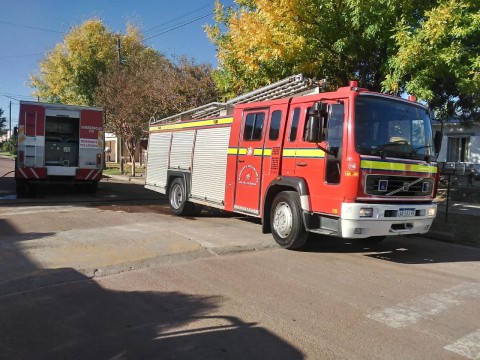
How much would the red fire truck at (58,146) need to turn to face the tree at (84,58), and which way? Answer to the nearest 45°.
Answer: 0° — it already faces it

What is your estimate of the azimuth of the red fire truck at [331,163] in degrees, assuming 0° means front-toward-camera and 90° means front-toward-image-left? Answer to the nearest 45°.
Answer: approximately 315°

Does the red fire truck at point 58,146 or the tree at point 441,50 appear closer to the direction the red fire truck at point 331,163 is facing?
the tree

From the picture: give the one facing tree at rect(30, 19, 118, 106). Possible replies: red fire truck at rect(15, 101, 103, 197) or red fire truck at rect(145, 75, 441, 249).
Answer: red fire truck at rect(15, 101, 103, 197)

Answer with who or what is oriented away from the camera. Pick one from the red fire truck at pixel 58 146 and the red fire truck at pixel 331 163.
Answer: the red fire truck at pixel 58 146

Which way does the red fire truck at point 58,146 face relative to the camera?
away from the camera

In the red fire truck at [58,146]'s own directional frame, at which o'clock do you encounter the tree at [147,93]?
The tree is roughly at 1 o'clock from the red fire truck.

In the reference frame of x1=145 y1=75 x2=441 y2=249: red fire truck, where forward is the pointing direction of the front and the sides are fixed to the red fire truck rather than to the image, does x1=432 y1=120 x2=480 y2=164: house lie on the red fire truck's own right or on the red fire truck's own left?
on the red fire truck's own left

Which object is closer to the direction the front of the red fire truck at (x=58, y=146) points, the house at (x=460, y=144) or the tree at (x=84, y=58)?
the tree

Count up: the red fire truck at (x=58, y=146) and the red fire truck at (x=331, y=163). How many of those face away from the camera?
1

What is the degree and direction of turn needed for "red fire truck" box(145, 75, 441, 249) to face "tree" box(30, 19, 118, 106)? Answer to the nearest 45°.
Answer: approximately 180°
